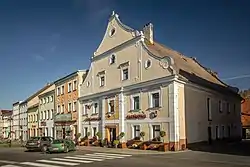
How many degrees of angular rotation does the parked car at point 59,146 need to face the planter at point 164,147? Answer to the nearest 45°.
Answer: approximately 135° to its left
